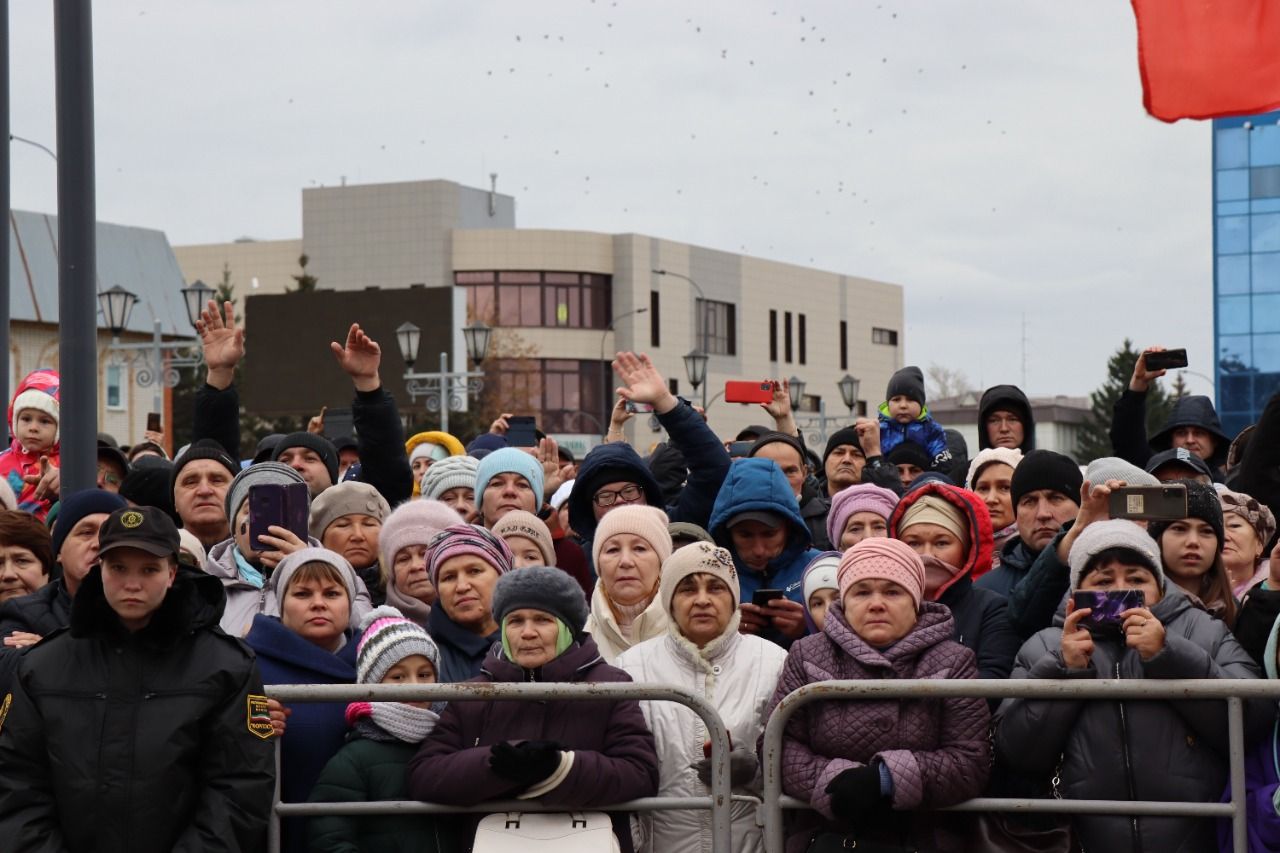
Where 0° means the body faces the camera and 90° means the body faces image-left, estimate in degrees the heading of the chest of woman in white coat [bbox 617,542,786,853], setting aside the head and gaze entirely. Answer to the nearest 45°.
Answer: approximately 0°

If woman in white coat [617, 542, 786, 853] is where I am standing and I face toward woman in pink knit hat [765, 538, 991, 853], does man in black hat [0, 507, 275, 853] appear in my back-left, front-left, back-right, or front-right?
back-right

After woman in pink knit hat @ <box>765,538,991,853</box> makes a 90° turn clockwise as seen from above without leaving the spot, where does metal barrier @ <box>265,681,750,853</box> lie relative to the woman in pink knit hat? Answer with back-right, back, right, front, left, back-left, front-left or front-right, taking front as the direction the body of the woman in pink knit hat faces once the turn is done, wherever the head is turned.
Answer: front

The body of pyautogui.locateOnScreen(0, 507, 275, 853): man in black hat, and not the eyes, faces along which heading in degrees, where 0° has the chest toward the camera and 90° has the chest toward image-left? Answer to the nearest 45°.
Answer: approximately 0°

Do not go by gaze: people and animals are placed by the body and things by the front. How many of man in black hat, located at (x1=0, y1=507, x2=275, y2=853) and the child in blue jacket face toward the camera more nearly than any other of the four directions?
2
